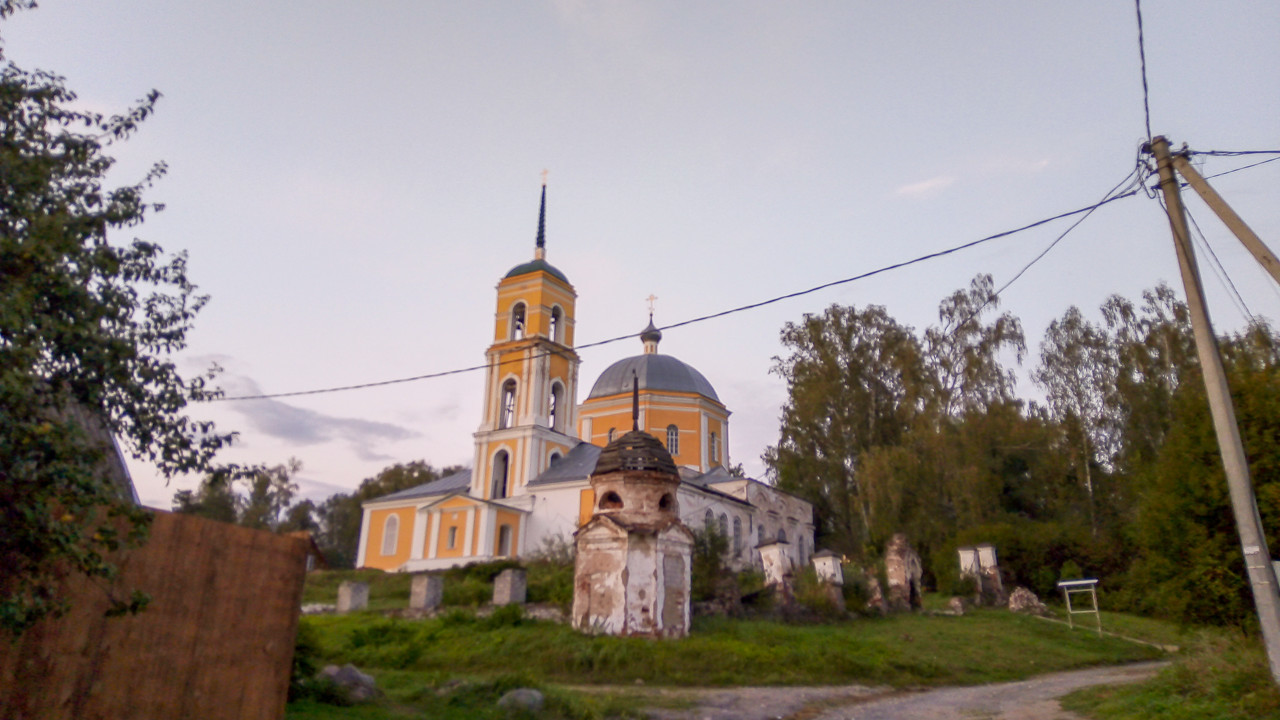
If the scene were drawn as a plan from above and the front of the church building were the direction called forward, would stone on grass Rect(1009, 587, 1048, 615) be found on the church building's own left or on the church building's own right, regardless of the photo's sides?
on the church building's own left

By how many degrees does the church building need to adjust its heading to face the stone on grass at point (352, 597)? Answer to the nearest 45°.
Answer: approximately 45° to its left

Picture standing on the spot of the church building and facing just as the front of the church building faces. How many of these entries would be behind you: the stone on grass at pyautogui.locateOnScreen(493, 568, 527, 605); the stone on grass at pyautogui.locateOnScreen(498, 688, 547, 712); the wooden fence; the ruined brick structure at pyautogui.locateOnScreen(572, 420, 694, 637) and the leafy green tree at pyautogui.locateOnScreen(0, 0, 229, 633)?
0

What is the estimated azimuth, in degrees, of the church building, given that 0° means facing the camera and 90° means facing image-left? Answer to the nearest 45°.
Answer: approximately 45°

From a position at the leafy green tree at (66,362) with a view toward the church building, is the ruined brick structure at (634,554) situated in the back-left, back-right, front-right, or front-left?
front-right

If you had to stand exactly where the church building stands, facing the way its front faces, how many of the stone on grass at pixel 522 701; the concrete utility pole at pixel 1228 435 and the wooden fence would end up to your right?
0

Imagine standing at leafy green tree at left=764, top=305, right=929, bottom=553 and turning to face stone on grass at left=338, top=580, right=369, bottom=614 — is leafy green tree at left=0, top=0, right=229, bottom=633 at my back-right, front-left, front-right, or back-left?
front-left

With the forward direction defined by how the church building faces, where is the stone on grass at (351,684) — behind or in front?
in front

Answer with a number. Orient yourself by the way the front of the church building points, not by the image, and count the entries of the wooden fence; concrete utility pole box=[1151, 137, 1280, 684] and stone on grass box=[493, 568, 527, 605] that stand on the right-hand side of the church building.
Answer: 0

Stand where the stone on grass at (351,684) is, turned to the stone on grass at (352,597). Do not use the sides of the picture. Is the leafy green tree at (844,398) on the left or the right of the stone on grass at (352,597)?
right

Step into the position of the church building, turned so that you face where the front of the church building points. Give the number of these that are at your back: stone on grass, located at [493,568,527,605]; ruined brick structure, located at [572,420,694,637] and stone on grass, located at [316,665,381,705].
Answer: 0

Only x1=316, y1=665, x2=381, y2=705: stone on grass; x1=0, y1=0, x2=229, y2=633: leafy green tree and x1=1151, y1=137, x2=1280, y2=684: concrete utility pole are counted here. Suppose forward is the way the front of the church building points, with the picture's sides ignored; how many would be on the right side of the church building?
0

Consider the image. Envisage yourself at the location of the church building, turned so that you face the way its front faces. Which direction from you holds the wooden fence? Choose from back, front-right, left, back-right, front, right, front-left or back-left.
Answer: front-left

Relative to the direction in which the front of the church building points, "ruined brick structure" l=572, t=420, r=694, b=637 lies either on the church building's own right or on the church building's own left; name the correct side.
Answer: on the church building's own left

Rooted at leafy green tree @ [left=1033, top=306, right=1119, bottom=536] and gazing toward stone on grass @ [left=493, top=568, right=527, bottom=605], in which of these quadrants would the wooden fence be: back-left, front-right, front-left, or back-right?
front-left

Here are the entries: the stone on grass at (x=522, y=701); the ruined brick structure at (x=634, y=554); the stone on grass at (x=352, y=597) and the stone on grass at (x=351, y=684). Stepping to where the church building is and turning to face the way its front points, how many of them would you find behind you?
0
